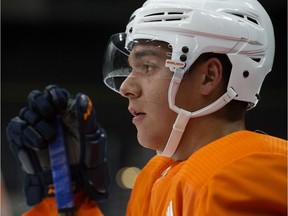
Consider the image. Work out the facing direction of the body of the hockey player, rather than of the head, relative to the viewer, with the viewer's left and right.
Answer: facing to the left of the viewer

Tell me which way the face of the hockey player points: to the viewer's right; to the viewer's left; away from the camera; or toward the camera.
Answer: to the viewer's left
